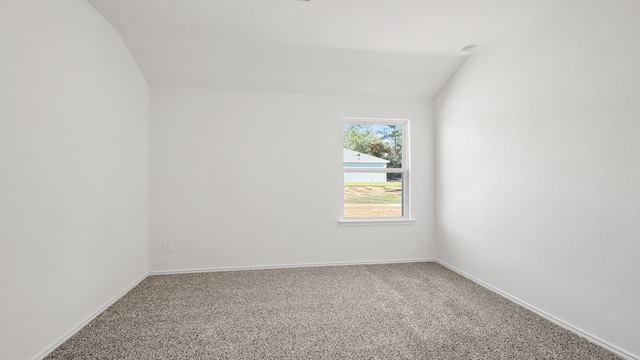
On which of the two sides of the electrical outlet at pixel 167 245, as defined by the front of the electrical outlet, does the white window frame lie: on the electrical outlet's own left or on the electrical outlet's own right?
on the electrical outlet's own left

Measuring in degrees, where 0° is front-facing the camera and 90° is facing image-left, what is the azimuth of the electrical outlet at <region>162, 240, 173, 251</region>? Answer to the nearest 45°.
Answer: approximately 0°

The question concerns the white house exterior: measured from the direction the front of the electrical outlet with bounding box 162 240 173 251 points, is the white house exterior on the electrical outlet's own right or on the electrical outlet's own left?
on the electrical outlet's own left
